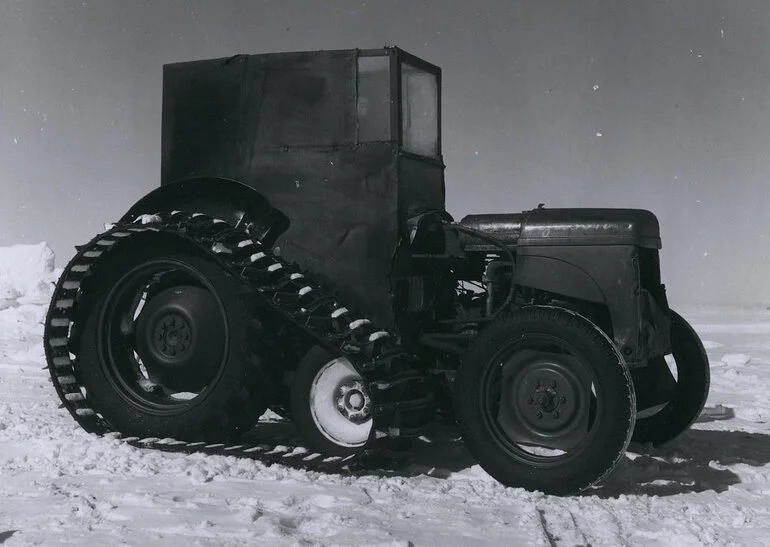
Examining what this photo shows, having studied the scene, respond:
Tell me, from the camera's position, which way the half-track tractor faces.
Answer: facing the viewer and to the right of the viewer
